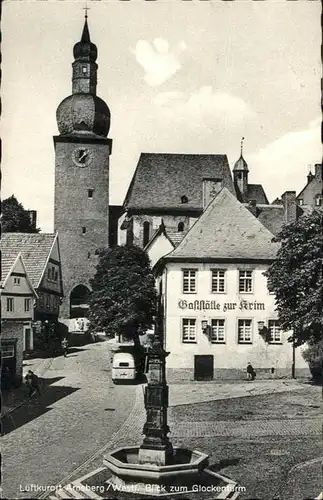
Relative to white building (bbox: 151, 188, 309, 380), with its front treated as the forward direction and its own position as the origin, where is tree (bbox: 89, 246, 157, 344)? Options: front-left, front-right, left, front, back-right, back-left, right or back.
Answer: back-right

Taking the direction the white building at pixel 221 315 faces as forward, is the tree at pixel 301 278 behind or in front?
in front

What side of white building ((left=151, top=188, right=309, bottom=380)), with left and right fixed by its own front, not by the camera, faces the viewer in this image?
front

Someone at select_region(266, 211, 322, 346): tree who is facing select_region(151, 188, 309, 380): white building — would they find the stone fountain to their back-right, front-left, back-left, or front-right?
back-left

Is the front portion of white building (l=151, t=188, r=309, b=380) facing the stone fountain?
yes

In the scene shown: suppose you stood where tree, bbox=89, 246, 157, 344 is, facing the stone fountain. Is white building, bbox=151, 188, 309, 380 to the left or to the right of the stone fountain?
left

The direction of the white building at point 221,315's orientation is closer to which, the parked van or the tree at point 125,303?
the parked van

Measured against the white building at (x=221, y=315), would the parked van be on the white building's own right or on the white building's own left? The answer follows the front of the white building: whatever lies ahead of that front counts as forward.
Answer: on the white building's own right
